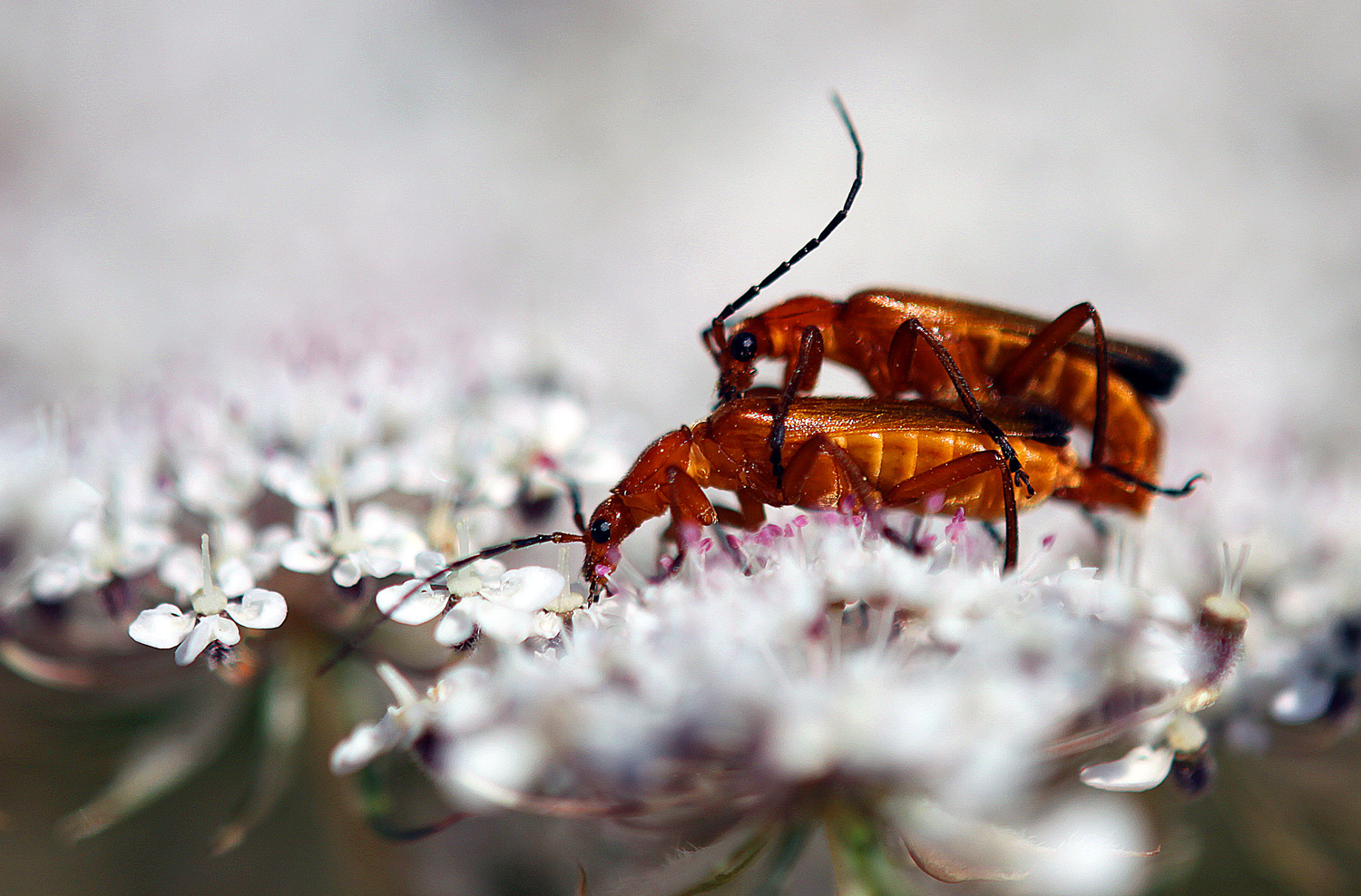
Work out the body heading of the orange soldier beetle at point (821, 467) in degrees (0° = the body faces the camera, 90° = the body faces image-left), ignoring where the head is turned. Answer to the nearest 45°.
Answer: approximately 90°

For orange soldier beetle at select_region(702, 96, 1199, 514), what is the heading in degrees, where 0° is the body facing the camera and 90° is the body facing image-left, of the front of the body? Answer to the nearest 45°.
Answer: approximately 90°
